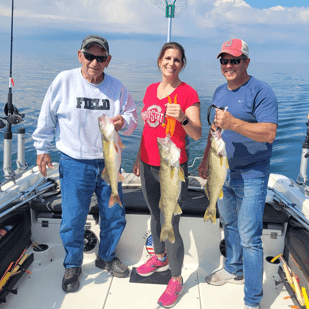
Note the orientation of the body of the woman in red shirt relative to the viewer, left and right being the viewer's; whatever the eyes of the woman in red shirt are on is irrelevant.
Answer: facing the viewer and to the left of the viewer

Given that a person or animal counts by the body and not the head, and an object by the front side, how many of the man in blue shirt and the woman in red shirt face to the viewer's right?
0
